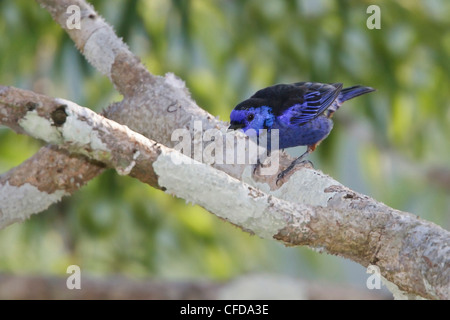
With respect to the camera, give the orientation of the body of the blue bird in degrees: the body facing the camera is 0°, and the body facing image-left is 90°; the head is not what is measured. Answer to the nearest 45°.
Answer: approximately 90°

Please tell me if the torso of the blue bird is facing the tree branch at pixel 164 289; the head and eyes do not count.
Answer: no
